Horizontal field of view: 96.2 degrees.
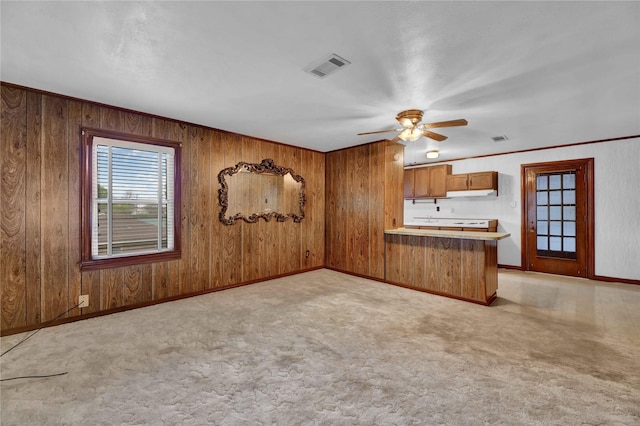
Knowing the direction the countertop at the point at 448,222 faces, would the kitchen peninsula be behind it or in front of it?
in front

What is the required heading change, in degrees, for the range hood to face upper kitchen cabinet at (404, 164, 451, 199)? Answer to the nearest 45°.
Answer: approximately 90° to its right

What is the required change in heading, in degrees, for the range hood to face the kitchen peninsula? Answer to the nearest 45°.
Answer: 0° — it already faces it

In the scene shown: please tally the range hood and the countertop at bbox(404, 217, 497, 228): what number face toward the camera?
2

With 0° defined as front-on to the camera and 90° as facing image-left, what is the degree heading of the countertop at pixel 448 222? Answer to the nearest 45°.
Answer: approximately 0°
